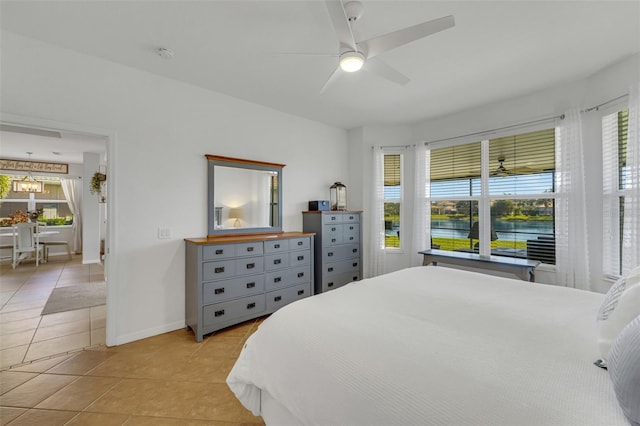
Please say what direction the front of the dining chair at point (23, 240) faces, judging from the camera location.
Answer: facing away from the viewer and to the right of the viewer

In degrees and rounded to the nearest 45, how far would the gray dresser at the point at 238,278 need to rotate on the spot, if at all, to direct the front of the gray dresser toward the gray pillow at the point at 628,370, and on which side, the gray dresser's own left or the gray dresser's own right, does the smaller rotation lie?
0° — it already faces it

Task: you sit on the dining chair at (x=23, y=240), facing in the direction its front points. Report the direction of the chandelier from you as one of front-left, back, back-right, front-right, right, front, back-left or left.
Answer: front-left

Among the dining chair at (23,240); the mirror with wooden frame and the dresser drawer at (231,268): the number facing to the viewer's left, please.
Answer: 0

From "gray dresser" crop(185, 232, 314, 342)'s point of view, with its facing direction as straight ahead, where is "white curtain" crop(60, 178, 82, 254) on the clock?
The white curtain is roughly at 6 o'clock from the gray dresser.

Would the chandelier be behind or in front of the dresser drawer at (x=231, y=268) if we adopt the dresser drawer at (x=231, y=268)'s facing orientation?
behind

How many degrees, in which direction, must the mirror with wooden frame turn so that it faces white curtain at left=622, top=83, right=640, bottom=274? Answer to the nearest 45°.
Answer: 0° — it already faces it

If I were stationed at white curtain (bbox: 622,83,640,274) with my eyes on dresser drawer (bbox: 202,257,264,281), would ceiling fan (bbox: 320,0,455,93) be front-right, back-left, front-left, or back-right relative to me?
front-left

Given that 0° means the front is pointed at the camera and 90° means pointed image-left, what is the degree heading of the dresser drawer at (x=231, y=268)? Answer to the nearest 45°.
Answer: approximately 315°

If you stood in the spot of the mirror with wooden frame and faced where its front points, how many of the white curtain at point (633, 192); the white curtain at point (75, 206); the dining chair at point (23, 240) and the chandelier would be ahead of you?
1

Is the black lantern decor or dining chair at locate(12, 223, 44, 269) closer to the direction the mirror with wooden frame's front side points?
the black lantern decor
